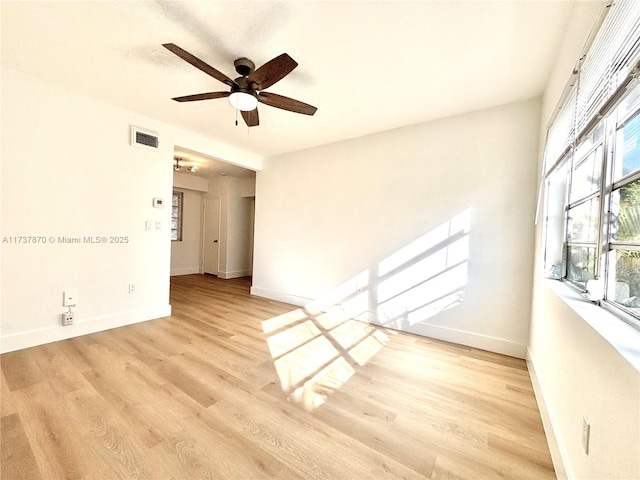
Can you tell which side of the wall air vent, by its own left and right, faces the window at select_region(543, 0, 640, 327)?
front

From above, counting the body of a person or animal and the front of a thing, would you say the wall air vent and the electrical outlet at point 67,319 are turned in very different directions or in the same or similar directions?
same or similar directions

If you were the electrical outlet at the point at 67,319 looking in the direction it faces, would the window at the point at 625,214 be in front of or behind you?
in front

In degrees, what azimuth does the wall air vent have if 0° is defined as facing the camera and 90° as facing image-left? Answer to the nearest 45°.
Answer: approximately 315°

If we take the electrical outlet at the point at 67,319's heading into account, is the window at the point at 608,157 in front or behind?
in front

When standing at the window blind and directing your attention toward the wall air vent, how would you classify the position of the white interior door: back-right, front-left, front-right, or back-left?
front-right

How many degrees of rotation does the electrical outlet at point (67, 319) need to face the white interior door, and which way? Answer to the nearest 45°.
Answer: approximately 90° to its left

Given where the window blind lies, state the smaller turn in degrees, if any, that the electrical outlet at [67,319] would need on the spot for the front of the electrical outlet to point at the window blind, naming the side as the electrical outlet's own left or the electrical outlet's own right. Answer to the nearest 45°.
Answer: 0° — it already faces it

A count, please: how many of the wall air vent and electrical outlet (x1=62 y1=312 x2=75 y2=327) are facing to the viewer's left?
0

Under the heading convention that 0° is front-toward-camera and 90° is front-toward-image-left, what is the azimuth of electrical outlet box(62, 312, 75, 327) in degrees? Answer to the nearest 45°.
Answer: approximately 315°

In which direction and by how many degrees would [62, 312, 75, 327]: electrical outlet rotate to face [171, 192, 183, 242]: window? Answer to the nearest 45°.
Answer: approximately 90° to its left

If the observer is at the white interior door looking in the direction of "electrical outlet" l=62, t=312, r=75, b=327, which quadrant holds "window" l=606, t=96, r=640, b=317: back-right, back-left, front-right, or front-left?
front-left
